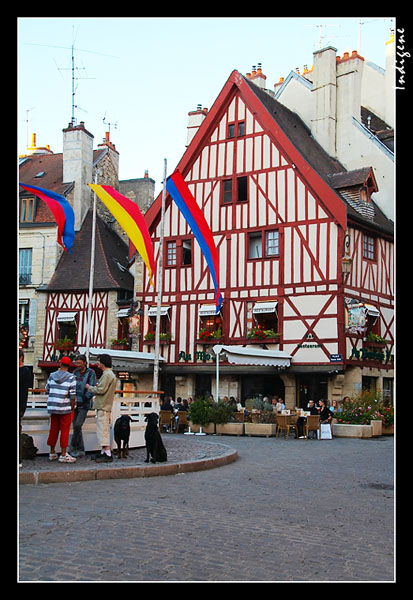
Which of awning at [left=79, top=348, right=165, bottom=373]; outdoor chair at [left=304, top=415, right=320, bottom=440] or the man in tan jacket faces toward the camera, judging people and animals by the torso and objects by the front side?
the awning

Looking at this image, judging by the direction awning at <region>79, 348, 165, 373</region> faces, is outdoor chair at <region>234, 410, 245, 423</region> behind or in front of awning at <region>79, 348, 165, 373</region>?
in front

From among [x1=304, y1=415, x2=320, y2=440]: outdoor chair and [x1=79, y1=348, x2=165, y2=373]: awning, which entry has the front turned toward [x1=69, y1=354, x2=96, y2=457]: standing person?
the awning

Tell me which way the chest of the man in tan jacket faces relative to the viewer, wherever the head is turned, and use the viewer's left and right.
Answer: facing to the left of the viewer

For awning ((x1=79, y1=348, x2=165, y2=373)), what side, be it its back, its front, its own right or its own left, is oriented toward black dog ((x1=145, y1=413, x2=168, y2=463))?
front

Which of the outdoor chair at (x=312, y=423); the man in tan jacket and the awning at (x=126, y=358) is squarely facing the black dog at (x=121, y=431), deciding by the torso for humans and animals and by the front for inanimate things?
the awning

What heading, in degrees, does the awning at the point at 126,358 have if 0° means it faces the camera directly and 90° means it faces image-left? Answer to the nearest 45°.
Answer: approximately 0°

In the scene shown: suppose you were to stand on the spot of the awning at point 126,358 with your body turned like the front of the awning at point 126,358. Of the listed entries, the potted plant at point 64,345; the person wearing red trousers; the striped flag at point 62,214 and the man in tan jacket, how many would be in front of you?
3

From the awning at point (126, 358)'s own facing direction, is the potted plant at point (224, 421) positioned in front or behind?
in front
